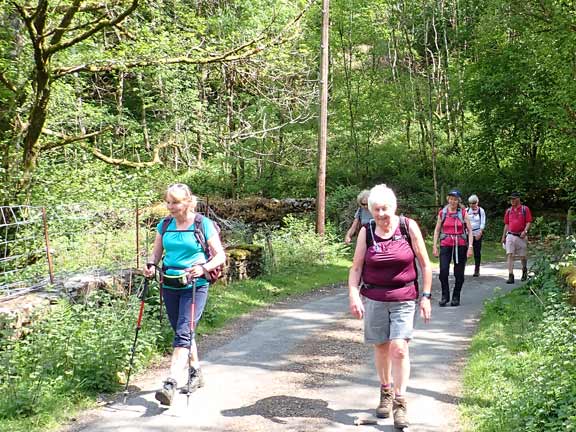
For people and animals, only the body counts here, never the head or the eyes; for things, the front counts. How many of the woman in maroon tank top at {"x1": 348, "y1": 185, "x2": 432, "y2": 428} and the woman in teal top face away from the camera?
0

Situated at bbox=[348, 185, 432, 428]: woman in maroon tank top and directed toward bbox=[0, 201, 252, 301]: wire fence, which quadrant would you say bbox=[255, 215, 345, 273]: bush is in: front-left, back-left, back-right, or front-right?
front-right

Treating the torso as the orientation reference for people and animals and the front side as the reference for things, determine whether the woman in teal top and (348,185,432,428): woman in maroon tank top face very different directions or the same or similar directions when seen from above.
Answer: same or similar directions

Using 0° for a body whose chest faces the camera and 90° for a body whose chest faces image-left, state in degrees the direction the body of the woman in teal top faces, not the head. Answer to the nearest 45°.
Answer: approximately 45°

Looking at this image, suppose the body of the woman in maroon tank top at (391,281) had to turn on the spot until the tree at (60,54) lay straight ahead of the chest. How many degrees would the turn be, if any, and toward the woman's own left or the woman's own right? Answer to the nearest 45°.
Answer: approximately 135° to the woman's own right

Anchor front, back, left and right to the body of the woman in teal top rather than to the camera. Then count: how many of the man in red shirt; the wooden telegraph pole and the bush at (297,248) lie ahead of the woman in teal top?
0

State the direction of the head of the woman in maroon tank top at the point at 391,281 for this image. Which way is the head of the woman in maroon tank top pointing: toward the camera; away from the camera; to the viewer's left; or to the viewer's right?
toward the camera

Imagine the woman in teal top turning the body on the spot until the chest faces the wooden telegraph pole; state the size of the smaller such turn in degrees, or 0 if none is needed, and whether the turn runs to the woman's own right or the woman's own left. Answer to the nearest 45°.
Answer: approximately 135° to the woman's own right

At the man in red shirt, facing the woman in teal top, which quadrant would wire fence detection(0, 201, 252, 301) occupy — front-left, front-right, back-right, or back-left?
front-right

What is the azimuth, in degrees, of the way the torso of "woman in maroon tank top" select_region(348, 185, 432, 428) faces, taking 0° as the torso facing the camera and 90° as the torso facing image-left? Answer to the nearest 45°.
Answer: approximately 0°

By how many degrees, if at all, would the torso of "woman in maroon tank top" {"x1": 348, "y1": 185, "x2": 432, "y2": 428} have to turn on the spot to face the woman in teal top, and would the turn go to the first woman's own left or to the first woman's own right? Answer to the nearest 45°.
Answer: approximately 90° to the first woman's own right

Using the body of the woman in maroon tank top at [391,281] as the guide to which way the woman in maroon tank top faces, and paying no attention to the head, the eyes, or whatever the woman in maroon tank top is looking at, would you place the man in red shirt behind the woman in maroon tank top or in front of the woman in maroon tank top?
behind

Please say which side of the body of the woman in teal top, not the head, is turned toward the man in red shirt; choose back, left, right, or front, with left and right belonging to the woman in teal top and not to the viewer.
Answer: back

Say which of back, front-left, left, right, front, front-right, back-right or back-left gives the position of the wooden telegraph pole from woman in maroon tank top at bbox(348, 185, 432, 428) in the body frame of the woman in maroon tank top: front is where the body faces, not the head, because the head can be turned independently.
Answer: back
